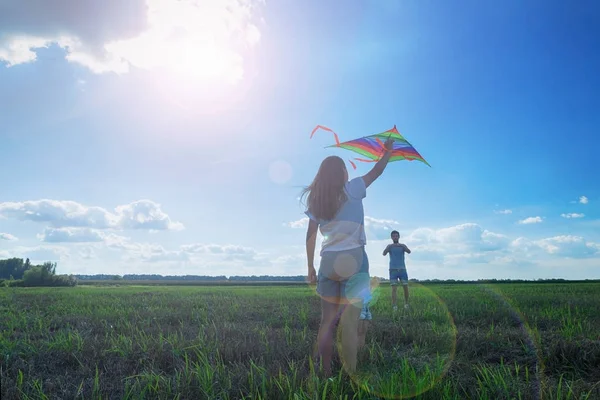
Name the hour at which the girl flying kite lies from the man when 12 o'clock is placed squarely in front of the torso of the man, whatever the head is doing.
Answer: The girl flying kite is roughly at 12 o'clock from the man.

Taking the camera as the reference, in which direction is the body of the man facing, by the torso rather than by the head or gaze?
toward the camera
